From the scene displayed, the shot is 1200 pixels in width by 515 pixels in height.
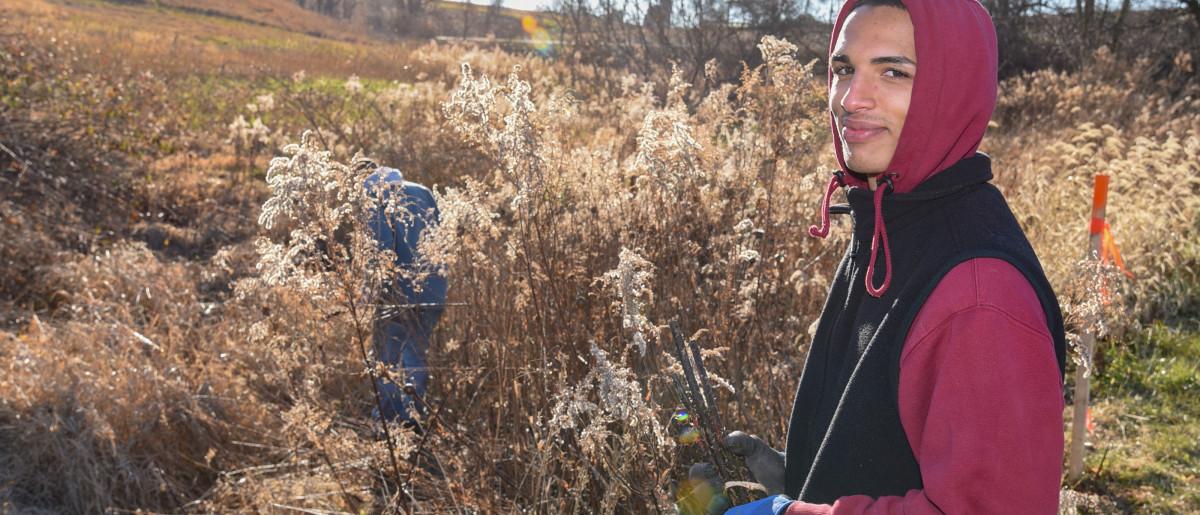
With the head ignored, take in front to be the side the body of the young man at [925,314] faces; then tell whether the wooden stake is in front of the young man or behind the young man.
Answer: behind

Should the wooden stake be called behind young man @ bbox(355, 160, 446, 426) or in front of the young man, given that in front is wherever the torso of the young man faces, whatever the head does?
behind

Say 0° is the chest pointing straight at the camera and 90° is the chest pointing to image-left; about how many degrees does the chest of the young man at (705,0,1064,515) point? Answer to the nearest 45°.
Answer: approximately 45°

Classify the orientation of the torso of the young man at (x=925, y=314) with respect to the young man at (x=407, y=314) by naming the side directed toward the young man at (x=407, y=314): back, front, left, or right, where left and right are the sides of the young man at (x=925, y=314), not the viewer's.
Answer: right
